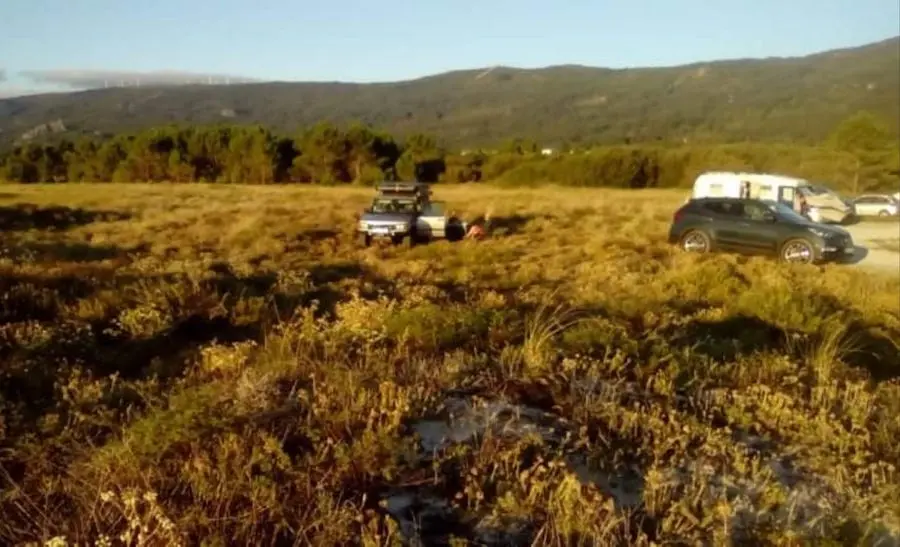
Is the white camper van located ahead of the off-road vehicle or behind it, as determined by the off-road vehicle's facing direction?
behind

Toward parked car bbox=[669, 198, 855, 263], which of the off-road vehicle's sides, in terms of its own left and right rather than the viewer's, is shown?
left

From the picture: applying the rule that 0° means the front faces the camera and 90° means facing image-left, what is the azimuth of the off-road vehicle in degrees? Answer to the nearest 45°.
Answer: approximately 45°
